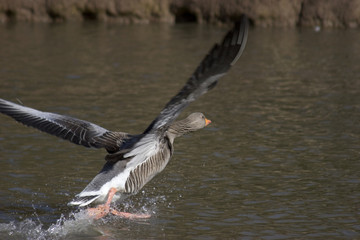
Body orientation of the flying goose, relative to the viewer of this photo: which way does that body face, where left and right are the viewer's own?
facing away from the viewer and to the right of the viewer
